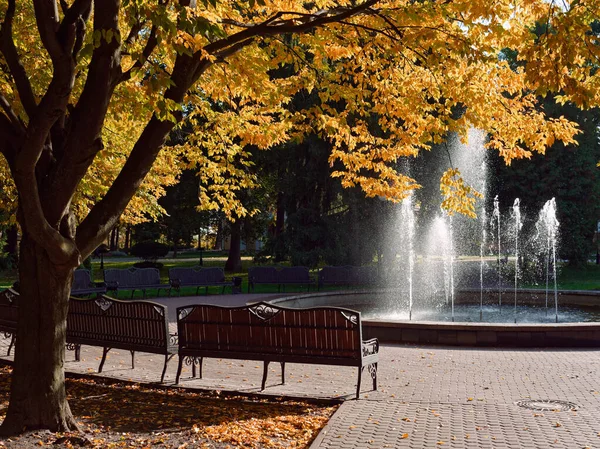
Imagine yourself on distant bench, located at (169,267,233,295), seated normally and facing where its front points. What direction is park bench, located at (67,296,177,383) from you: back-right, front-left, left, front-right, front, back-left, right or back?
front-right

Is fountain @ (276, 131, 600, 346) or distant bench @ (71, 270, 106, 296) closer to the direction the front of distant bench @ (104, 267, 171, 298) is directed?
the fountain

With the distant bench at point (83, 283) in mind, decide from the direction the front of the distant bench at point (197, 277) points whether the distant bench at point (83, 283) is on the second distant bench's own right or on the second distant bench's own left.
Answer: on the second distant bench's own right

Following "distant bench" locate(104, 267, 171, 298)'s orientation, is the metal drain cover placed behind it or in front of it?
in front

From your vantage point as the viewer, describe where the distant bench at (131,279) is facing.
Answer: facing the viewer and to the right of the viewer

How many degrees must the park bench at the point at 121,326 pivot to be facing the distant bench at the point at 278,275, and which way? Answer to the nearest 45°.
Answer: approximately 45° to its left

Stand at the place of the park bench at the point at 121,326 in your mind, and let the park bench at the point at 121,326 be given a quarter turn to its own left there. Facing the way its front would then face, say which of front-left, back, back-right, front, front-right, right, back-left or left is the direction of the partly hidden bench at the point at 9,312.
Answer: front

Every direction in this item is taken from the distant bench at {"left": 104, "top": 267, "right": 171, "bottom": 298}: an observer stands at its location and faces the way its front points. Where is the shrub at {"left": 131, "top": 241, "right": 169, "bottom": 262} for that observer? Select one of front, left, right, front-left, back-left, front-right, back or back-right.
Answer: back-left

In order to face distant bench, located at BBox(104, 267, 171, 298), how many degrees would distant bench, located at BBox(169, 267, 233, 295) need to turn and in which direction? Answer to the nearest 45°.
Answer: approximately 90° to its right

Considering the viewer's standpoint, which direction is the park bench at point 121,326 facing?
facing away from the viewer and to the right of the viewer

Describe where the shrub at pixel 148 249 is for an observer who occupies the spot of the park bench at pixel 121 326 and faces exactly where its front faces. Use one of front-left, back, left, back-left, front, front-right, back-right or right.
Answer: front-left

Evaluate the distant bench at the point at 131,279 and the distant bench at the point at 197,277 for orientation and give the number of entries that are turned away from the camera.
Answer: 0

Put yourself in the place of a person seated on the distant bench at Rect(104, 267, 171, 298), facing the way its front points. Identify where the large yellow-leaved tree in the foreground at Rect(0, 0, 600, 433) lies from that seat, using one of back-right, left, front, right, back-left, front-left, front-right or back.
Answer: front-right

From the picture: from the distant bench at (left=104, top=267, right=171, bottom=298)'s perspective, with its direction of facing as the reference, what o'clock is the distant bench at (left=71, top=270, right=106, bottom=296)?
the distant bench at (left=71, top=270, right=106, bottom=296) is roughly at 3 o'clock from the distant bench at (left=104, top=267, right=171, bottom=298).
